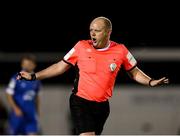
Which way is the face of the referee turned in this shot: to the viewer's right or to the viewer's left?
to the viewer's left

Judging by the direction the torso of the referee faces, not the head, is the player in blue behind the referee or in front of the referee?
behind

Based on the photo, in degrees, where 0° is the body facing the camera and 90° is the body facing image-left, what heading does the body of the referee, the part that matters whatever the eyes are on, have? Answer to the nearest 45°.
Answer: approximately 0°
